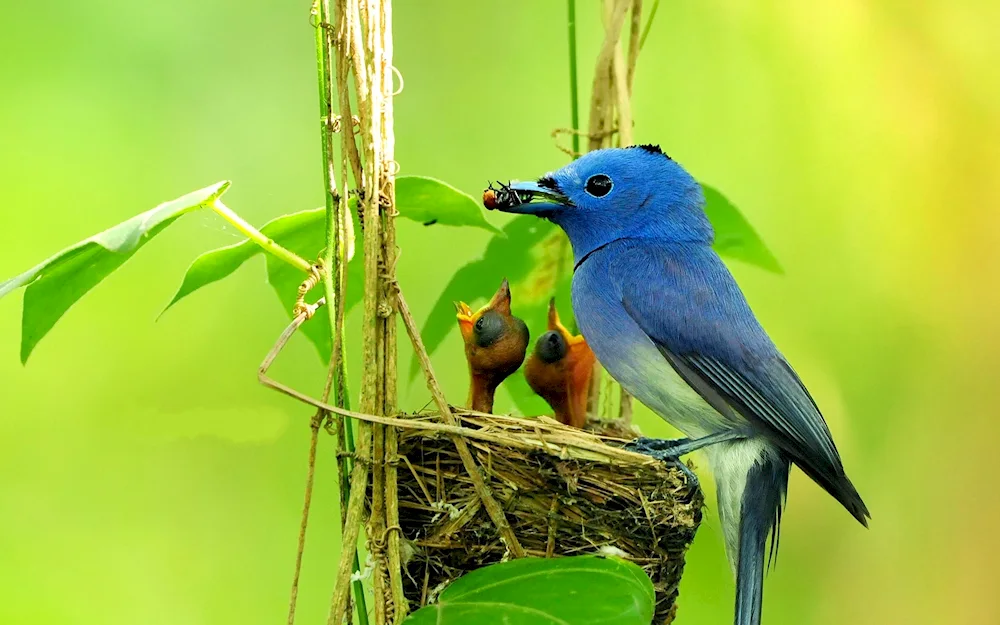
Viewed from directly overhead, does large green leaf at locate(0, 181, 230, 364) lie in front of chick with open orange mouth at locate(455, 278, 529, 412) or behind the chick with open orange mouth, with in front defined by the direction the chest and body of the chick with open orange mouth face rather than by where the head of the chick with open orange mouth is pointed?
in front

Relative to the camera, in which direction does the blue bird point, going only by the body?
to the viewer's left
